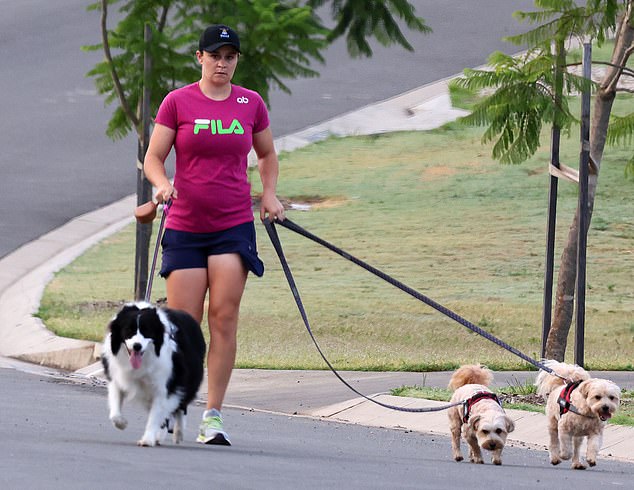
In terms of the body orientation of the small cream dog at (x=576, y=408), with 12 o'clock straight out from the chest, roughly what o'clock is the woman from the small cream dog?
The woman is roughly at 4 o'clock from the small cream dog.

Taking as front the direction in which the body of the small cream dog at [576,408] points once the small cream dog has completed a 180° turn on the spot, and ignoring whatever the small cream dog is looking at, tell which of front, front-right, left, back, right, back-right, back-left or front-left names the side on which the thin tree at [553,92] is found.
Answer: front-right

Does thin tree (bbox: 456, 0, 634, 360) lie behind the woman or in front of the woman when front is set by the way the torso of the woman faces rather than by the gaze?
behind

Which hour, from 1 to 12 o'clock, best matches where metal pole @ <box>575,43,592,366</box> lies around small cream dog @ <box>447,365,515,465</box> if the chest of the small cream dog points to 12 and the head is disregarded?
The metal pole is roughly at 8 o'clock from the small cream dog.

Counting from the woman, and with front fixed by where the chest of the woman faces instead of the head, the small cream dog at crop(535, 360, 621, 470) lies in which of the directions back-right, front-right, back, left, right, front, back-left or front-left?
left

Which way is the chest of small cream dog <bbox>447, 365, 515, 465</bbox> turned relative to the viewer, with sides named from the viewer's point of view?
facing the viewer and to the right of the viewer

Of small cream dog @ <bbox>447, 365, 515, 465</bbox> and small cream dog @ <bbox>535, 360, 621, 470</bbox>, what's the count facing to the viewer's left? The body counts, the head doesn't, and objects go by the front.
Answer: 0

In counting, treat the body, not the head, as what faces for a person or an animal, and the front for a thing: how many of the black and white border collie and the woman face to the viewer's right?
0
